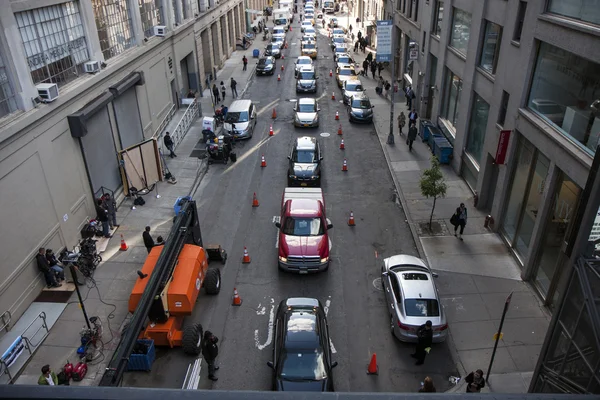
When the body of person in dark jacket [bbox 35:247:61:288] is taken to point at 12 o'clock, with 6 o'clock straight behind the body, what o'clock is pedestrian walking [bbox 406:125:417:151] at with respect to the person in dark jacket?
The pedestrian walking is roughly at 12 o'clock from the person in dark jacket.

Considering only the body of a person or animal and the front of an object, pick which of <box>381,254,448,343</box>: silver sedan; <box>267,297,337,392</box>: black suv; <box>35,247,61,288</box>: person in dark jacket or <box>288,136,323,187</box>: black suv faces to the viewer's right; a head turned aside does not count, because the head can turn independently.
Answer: the person in dark jacket

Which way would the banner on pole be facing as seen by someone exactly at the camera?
facing the viewer

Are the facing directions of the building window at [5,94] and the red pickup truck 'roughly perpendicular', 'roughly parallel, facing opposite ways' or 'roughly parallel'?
roughly perpendicular

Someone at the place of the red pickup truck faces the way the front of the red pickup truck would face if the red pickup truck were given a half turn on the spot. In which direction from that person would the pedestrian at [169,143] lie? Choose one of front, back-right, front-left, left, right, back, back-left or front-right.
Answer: front-left

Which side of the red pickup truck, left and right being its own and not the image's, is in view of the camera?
front

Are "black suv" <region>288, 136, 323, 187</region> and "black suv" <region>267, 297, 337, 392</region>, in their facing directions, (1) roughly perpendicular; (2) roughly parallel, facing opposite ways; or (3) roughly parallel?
roughly parallel

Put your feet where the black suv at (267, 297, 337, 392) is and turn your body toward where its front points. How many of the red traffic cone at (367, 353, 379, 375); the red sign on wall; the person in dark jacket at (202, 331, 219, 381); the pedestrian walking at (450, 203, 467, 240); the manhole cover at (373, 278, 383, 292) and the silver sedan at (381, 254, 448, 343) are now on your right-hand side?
1

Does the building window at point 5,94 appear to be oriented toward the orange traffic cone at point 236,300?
yes

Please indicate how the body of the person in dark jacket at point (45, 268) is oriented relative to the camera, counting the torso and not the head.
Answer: to the viewer's right

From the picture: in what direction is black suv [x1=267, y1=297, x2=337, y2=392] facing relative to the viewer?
toward the camera
